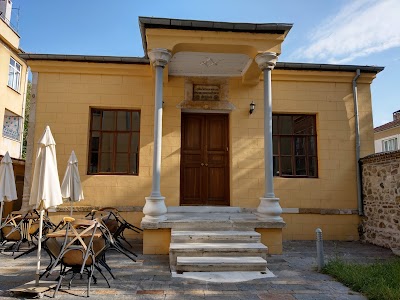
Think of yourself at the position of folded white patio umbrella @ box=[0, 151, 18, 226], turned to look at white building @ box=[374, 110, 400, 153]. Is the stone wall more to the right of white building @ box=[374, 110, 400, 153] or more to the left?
right

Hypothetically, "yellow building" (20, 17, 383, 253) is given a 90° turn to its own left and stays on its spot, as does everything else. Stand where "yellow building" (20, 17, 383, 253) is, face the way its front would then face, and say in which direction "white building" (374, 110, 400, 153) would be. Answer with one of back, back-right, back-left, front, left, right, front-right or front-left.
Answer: front-left

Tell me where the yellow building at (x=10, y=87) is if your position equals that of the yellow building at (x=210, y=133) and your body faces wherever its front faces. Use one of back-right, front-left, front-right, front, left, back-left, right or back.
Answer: back-right

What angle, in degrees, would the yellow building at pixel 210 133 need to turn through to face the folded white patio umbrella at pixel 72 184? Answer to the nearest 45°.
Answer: approximately 90° to its right

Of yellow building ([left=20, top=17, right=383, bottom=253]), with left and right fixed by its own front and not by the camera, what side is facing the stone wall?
left

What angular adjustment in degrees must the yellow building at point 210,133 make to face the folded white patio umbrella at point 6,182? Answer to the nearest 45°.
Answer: approximately 90° to its right

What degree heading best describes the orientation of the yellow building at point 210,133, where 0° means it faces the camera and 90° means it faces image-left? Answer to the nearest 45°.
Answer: approximately 0°

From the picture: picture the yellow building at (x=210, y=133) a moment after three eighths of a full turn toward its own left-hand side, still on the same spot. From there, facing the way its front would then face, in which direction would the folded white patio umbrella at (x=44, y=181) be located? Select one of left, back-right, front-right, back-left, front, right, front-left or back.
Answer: back

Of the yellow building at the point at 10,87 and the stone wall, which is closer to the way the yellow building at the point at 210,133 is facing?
the stone wall

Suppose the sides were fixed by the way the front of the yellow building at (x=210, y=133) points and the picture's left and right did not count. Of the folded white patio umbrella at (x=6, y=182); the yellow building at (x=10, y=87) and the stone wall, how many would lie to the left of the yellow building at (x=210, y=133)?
1
